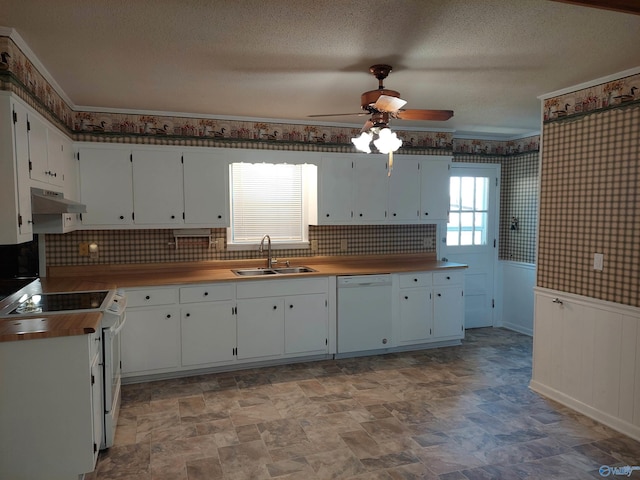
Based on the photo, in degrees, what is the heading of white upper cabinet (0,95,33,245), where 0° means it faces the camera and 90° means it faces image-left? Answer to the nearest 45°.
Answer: approximately 270°

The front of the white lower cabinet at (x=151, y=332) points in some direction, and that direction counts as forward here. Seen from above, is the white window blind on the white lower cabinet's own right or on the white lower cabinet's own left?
on the white lower cabinet's own left

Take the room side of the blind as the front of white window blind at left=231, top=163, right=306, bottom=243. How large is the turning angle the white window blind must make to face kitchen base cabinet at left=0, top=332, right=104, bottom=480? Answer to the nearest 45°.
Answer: approximately 45° to its right

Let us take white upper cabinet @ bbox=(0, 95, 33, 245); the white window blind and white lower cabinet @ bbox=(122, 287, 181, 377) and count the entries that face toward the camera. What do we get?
2

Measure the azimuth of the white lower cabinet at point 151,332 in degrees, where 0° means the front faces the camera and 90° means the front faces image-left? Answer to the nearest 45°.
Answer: approximately 0°

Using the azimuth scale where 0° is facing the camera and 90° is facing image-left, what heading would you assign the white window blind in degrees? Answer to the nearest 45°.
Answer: approximately 0°

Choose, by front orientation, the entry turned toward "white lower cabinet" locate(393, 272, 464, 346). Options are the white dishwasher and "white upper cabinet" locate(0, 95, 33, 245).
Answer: the white upper cabinet

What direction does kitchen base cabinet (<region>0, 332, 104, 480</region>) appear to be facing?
to the viewer's right

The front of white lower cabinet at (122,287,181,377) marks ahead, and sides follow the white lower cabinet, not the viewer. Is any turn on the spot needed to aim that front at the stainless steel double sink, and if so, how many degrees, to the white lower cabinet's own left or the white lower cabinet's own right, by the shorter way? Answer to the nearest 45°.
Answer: approximately 90° to the white lower cabinet's own left

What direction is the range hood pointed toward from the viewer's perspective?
to the viewer's right

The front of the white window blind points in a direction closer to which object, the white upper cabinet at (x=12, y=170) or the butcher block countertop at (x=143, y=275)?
the white upper cabinet
